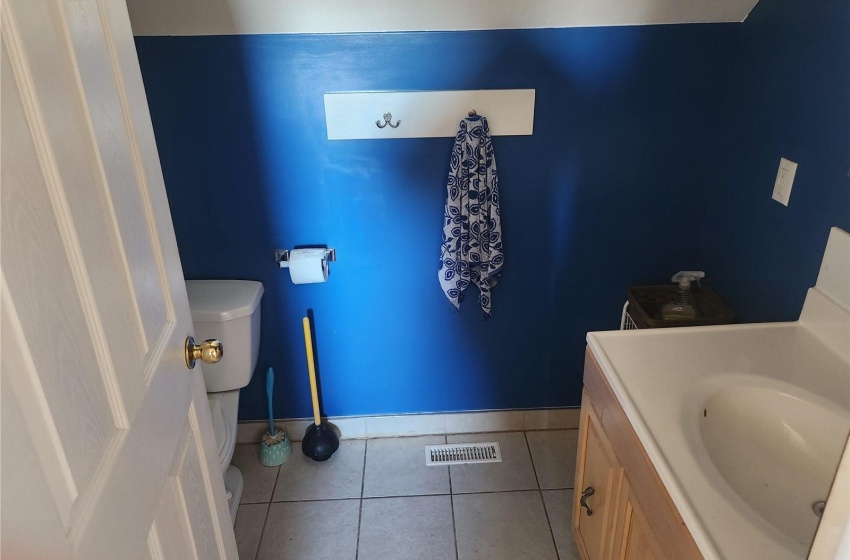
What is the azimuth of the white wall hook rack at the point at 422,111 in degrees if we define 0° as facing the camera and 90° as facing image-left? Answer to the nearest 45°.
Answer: approximately 0°

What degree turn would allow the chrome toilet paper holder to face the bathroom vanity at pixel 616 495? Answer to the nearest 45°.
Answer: approximately 45° to its left

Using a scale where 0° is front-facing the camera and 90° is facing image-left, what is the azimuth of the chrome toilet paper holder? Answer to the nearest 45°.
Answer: approximately 0°

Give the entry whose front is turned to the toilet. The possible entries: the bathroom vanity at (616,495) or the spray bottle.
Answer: the bathroom vanity

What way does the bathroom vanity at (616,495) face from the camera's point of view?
to the viewer's left
